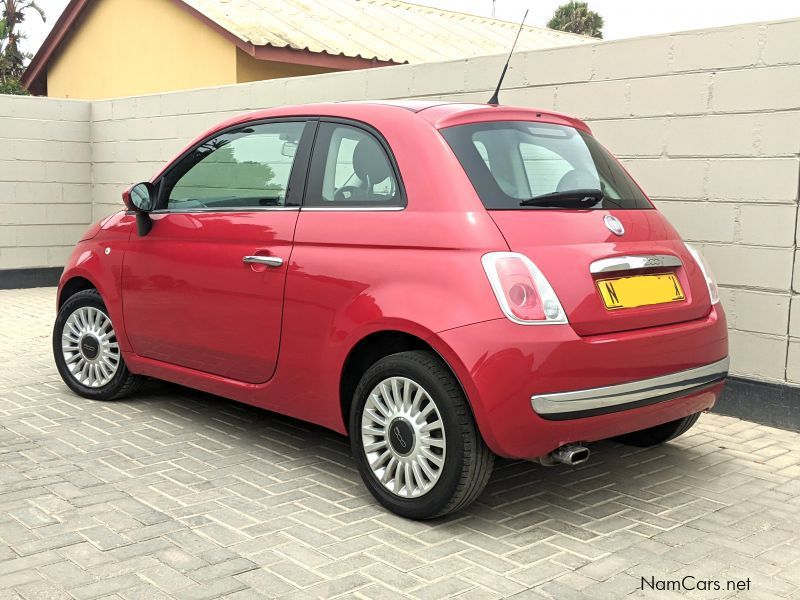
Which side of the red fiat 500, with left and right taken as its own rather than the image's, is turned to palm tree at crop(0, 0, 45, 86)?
front

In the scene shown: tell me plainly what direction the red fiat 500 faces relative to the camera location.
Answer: facing away from the viewer and to the left of the viewer
